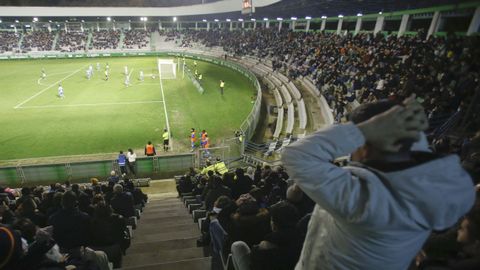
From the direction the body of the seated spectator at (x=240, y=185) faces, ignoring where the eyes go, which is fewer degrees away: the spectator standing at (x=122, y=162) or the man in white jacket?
the spectator standing

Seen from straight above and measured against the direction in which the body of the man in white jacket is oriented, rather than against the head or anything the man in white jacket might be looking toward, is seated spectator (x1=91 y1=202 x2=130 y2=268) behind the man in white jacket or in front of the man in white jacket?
in front

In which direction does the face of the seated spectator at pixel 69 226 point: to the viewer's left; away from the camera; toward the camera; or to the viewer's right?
away from the camera

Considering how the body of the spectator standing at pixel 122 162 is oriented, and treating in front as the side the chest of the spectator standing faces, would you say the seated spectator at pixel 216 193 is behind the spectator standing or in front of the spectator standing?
behind

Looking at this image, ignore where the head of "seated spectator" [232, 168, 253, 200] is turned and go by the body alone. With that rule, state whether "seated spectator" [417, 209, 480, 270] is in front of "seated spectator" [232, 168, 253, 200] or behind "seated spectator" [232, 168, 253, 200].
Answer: behind

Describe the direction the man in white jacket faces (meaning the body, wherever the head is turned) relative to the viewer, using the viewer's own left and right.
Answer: facing away from the viewer and to the left of the viewer

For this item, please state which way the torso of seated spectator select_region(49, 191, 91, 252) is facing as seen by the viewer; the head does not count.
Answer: away from the camera

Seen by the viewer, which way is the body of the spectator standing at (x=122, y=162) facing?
away from the camera

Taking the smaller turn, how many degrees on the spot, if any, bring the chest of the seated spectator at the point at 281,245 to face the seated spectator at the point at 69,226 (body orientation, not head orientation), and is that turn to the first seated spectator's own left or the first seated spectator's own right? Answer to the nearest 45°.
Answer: approximately 45° to the first seated spectator's own left

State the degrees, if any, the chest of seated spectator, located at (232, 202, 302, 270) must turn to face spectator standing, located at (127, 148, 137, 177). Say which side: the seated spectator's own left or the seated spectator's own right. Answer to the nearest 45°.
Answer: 0° — they already face them

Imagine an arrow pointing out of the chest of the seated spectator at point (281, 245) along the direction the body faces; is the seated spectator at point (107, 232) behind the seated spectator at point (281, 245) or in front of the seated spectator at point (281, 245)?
in front

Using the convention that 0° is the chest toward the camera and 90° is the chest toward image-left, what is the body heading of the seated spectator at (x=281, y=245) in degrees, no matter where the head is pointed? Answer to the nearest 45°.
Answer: approximately 135°
